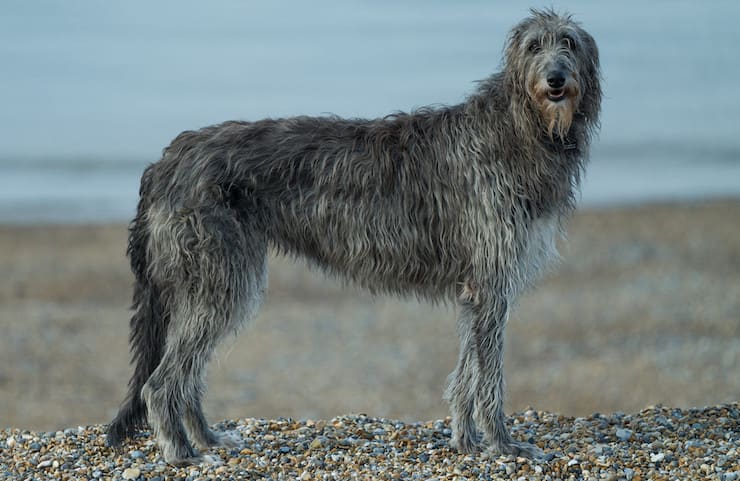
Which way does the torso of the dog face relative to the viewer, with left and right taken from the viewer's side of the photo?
facing to the right of the viewer

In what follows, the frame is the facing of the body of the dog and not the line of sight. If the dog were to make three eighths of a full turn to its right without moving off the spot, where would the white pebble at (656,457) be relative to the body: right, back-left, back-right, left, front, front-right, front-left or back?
back-left
